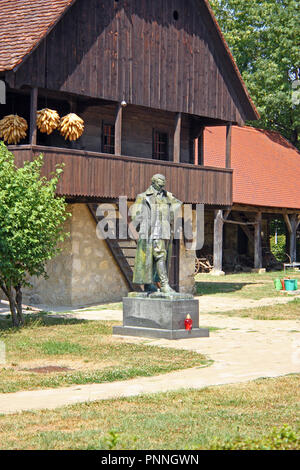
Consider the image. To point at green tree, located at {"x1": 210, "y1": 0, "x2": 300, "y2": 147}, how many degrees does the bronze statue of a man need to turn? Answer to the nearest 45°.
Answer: approximately 135° to its left

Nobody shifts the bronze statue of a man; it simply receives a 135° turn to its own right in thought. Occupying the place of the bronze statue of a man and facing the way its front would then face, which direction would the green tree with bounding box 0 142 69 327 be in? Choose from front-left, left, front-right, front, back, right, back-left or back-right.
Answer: front

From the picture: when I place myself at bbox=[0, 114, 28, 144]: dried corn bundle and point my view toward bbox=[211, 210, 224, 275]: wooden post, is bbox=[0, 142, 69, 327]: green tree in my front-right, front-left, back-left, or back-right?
back-right

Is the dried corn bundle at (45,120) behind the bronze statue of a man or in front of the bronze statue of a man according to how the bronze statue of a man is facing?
behind

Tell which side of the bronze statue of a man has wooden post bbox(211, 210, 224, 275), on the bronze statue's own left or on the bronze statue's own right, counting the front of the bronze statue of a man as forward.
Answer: on the bronze statue's own left

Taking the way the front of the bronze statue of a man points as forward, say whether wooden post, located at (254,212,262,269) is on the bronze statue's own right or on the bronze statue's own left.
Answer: on the bronze statue's own left

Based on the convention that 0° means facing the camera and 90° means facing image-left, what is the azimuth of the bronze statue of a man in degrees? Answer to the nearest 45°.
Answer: approximately 315°

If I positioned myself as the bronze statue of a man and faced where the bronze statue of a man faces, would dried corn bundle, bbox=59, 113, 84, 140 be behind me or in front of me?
behind
